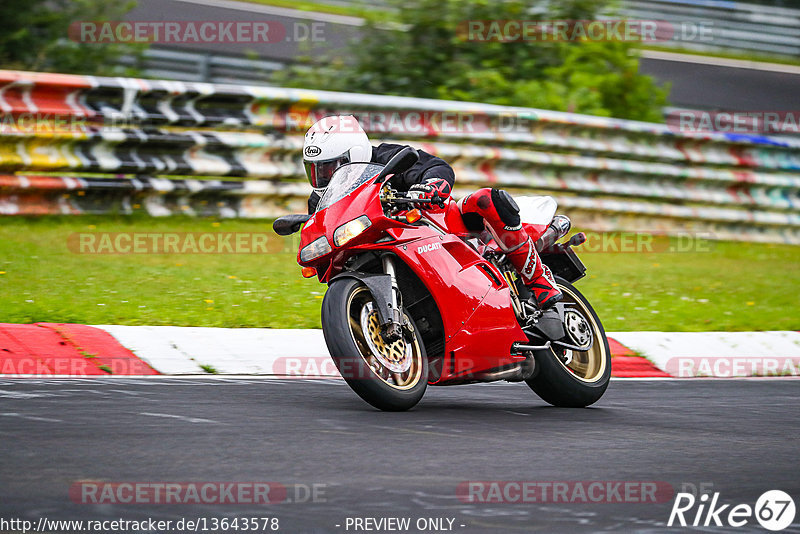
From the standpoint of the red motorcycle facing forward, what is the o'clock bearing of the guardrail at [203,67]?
The guardrail is roughly at 4 o'clock from the red motorcycle.

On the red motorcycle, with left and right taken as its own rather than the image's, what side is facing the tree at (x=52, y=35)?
right

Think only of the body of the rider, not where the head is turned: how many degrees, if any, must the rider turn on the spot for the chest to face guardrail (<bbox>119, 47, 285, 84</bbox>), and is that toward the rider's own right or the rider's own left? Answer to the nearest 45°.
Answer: approximately 135° to the rider's own right

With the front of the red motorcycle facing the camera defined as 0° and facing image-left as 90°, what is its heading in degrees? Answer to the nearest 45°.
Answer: approximately 45°

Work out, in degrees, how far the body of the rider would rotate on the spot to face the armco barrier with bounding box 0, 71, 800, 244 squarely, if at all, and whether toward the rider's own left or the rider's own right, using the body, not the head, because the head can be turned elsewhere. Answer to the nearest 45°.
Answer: approximately 135° to the rider's own right

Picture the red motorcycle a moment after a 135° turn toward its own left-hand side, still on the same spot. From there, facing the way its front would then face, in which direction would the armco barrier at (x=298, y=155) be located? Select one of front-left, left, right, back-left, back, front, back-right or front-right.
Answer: left

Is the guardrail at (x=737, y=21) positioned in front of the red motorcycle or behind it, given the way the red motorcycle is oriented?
behind

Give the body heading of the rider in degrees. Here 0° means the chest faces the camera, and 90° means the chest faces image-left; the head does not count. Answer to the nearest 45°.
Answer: approximately 45°
